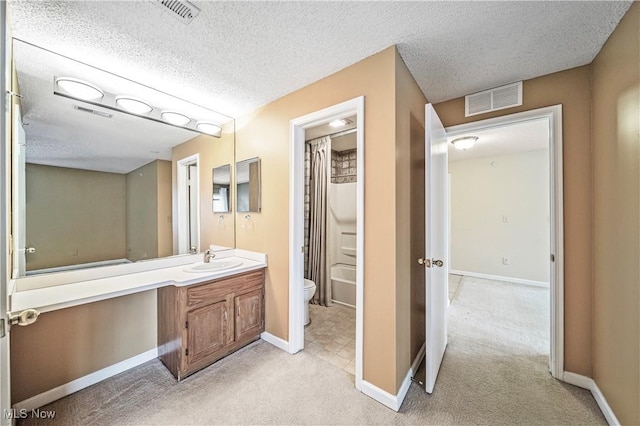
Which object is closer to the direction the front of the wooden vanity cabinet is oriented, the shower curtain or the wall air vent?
the wall air vent

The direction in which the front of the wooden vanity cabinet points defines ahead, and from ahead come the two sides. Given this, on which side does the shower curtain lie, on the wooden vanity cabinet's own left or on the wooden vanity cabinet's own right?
on the wooden vanity cabinet's own left

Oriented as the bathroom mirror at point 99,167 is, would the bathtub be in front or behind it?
in front

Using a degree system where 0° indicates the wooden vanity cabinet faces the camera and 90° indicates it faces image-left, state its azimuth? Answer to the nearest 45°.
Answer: approximately 315°

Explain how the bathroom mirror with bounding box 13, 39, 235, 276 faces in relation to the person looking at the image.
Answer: facing the viewer and to the right of the viewer

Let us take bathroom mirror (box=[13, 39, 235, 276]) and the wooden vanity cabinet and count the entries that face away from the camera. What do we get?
0

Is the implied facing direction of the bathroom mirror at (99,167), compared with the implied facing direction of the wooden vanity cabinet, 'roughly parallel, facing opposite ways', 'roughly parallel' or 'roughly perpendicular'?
roughly parallel

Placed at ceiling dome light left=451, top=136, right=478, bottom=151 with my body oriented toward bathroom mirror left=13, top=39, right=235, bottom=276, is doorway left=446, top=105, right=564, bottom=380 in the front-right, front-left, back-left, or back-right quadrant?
front-left

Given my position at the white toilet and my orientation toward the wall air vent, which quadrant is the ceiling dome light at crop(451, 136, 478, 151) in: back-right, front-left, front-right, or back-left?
front-left

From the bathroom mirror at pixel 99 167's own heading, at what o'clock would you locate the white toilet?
The white toilet is roughly at 11 o'clock from the bathroom mirror.

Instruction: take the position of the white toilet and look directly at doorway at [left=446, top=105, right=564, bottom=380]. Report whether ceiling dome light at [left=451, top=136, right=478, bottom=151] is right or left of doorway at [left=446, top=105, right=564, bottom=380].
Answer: left

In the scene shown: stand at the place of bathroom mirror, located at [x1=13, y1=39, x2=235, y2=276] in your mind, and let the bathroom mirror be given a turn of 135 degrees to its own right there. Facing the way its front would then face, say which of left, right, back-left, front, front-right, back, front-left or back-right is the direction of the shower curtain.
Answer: back

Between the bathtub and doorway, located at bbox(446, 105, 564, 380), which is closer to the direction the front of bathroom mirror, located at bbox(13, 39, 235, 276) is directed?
the doorway

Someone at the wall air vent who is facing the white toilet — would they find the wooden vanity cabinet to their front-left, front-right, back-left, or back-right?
front-left
